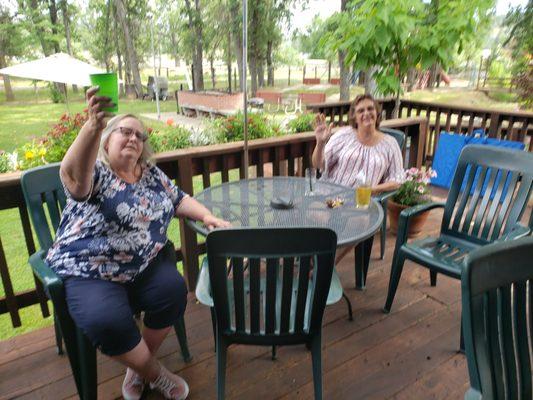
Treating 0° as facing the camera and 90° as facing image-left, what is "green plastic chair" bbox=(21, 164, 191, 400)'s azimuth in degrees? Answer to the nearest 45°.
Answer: approximately 315°

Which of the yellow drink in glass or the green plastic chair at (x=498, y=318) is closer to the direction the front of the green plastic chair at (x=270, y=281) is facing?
the yellow drink in glass

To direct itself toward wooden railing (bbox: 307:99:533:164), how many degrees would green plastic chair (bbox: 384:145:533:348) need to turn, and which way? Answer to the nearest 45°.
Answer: approximately 135° to its right

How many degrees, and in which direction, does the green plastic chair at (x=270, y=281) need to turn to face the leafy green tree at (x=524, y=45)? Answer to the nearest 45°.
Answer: approximately 45° to its right

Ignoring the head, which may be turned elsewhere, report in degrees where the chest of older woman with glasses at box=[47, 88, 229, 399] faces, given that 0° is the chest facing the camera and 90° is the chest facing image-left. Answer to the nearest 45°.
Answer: approximately 315°

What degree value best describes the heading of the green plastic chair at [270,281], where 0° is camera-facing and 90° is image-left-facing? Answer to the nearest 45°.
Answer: approximately 180°

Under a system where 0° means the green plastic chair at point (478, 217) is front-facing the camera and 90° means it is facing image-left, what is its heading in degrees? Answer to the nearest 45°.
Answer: approximately 45°

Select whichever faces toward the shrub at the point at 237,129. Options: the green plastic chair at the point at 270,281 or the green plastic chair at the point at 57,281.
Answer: the green plastic chair at the point at 270,281

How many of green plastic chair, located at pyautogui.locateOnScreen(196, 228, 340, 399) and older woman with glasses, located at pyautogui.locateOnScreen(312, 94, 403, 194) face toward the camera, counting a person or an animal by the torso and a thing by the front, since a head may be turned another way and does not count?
1

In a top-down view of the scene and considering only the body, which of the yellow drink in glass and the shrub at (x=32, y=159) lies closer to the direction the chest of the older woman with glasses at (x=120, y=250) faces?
the yellow drink in glass
